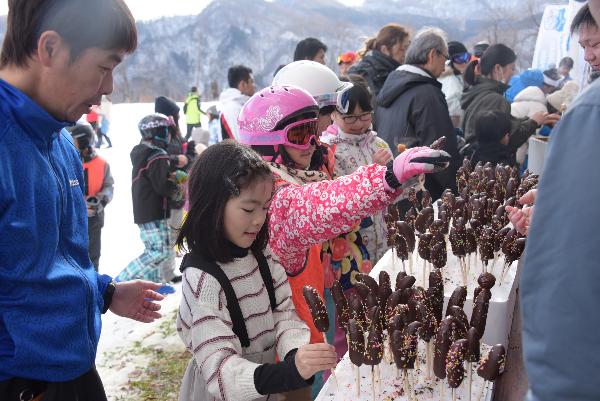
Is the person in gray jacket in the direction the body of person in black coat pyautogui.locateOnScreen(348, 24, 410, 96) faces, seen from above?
no

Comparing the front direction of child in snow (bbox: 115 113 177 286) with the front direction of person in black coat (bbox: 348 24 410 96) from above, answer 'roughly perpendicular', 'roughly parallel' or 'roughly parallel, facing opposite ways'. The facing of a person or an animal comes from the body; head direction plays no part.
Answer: roughly parallel

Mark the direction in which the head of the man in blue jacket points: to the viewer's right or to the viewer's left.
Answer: to the viewer's right

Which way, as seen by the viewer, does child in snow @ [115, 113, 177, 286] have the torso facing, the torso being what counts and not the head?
to the viewer's right

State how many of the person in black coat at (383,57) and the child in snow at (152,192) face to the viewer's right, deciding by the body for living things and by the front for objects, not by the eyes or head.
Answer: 2

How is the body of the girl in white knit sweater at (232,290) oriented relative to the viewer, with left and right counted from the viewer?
facing the viewer and to the right of the viewer

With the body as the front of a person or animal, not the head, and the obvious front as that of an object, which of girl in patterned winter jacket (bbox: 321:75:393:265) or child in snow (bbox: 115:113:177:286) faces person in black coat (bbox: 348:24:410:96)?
the child in snow

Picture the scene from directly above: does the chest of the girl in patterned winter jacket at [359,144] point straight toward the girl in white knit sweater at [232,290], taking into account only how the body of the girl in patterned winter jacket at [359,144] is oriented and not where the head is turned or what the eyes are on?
no

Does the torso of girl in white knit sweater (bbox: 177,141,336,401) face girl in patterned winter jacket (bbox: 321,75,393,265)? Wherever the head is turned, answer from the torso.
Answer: no

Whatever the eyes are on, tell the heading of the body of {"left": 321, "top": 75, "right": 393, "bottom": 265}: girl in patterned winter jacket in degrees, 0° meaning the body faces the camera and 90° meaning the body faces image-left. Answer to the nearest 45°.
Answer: approximately 315°

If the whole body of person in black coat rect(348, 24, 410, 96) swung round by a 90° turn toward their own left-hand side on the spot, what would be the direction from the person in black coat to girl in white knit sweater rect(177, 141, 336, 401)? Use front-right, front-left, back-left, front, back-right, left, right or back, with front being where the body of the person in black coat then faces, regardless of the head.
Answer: back

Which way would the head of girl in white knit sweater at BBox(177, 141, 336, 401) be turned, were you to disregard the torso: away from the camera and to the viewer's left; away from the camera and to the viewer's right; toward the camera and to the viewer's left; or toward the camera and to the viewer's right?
toward the camera and to the viewer's right

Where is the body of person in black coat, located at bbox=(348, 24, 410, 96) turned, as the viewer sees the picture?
to the viewer's right
